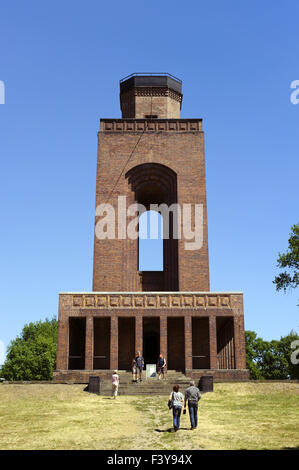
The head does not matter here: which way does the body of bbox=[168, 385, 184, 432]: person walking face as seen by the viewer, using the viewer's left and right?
facing away from the viewer

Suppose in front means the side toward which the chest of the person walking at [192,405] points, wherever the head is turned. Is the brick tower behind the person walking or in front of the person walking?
in front

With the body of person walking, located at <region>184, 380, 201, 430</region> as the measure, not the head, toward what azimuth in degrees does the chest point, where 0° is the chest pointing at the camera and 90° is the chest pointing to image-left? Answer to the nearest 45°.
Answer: approximately 180°

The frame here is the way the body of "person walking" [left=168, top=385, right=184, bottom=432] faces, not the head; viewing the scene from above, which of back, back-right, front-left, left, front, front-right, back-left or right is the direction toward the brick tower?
front

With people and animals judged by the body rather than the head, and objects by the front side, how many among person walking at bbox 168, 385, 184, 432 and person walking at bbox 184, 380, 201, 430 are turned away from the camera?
2
